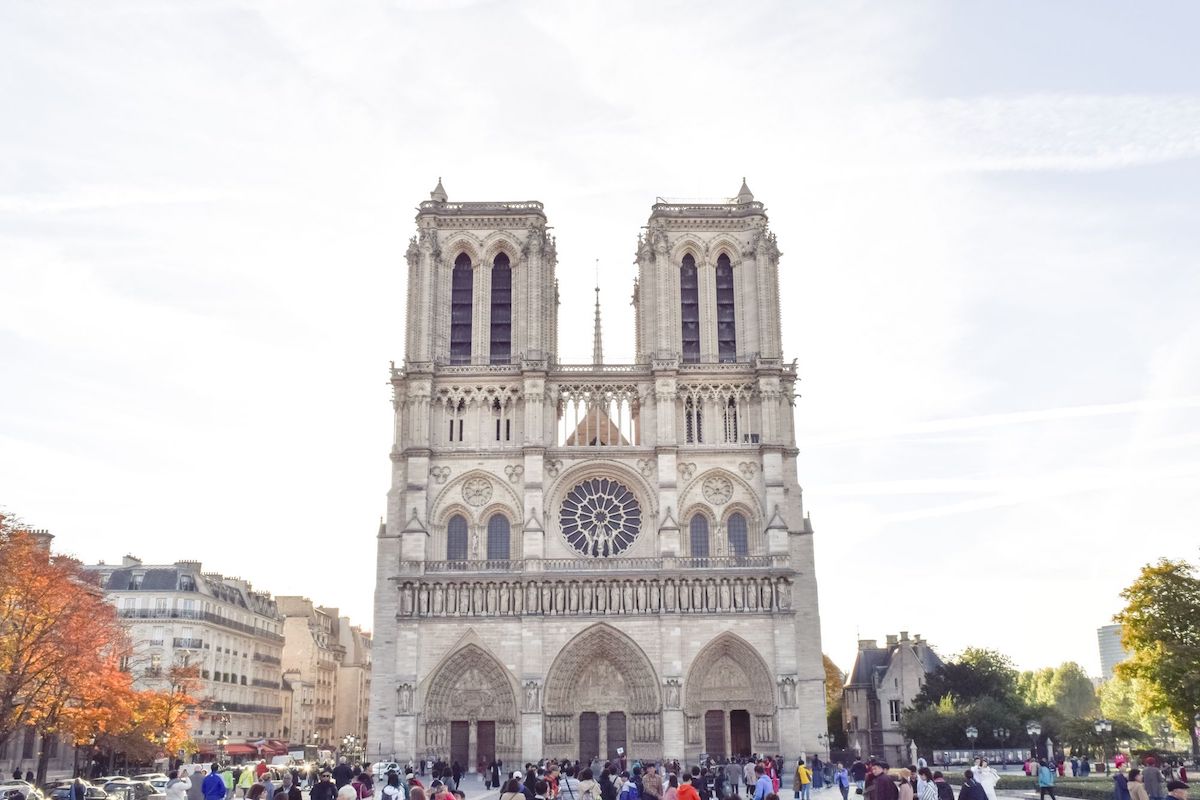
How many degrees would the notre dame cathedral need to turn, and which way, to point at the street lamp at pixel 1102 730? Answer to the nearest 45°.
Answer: approximately 90° to its left

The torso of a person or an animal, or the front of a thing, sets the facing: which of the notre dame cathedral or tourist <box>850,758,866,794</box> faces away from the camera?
the tourist

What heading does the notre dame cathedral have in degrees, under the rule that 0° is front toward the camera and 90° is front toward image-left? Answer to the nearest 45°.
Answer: approximately 0°

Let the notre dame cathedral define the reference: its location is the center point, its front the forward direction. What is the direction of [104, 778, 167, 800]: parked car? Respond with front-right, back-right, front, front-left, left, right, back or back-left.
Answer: front-right

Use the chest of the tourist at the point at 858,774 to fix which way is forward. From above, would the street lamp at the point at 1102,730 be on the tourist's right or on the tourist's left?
on the tourist's right

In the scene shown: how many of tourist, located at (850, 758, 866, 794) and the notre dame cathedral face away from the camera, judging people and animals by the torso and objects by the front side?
1

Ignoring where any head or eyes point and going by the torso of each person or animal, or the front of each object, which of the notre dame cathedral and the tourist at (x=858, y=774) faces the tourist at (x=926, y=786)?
the notre dame cathedral

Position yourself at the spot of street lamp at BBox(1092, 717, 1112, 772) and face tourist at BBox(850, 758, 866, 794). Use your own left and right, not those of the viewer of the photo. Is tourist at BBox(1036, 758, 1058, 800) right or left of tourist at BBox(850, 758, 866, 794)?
left

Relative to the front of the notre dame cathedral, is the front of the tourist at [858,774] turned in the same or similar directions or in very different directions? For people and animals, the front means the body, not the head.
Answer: very different directions

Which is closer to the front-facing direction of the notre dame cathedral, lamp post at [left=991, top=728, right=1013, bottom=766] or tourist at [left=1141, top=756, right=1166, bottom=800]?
the tourist

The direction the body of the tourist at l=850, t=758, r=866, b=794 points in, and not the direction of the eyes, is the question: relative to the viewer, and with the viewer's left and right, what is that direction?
facing away from the viewer

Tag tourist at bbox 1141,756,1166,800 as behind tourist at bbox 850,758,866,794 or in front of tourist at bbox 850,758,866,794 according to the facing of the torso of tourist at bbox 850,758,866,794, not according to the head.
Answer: behind

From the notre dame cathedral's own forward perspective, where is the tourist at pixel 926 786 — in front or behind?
in front
